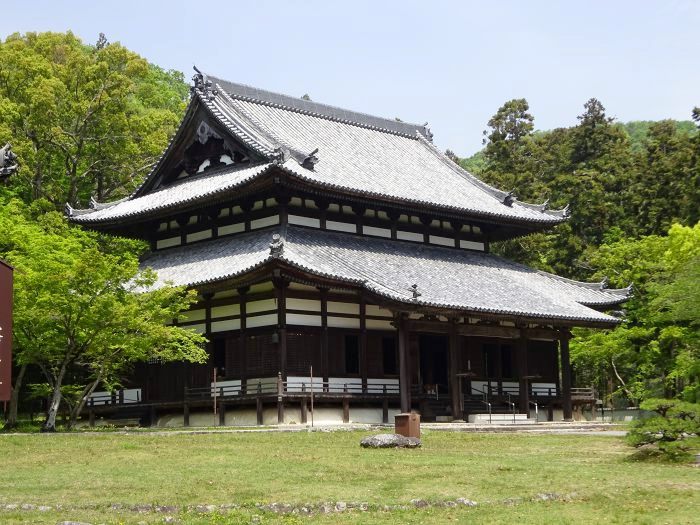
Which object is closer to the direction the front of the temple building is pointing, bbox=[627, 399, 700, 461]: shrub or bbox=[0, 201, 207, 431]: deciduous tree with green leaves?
the shrub

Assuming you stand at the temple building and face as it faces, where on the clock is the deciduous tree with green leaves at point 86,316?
The deciduous tree with green leaves is roughly at 3 o'clock from the temple building.

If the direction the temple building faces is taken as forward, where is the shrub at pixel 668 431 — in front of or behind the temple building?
in front

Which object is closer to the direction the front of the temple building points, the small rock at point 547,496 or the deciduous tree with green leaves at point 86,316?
the small rock

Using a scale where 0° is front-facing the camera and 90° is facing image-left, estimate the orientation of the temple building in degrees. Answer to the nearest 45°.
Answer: approximately 315°

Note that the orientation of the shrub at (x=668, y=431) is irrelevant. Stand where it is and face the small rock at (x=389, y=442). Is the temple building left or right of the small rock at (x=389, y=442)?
right

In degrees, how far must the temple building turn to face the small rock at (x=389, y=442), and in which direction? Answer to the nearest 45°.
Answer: approximately 45° to its right

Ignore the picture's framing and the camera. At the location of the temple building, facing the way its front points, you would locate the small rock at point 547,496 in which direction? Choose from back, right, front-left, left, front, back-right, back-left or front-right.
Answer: front-right
